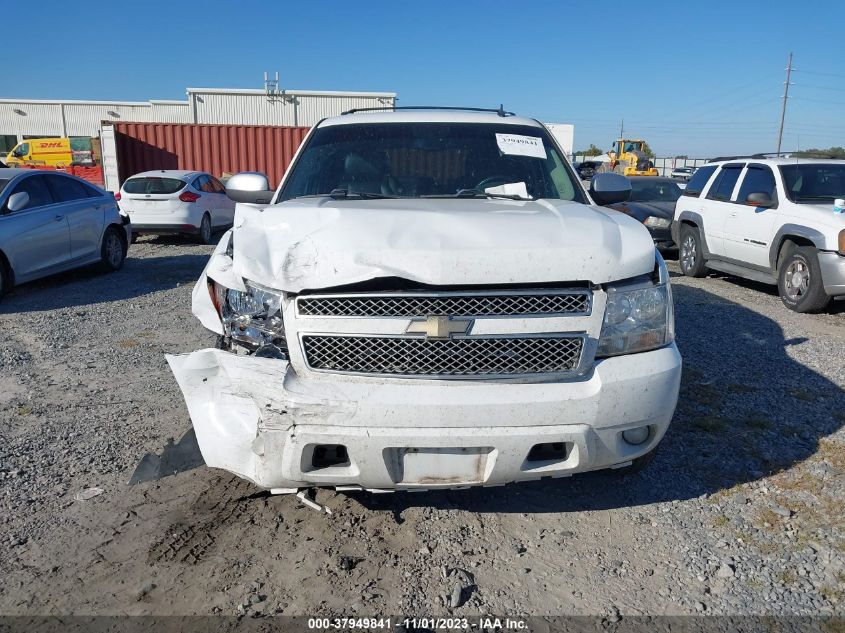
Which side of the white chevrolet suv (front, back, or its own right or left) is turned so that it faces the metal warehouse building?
back

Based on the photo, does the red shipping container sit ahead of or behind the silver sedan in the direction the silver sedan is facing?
behind

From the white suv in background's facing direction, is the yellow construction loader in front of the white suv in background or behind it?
behind

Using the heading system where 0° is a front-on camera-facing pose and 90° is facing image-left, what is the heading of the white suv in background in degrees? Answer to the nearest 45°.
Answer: approximately 315°

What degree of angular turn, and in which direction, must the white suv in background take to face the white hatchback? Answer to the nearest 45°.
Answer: approximately 135° to its right

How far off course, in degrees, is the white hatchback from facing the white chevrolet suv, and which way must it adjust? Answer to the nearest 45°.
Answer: approximately 135° to its right

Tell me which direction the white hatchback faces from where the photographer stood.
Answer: facing away from the viewer and to the right of the viewer

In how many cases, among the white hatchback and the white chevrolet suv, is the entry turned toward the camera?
1

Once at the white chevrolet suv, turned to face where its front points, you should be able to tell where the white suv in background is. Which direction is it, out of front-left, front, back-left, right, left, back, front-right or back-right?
back-left

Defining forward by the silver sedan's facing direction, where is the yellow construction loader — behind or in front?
behind

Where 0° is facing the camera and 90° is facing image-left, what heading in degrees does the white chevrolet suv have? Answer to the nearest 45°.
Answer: approximately 0°
